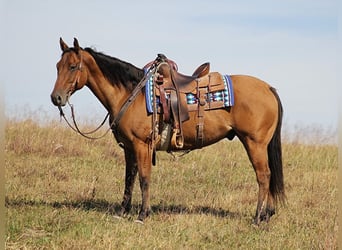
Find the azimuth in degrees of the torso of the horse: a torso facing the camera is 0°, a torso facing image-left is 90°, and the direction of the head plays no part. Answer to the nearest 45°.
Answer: approximately 90°

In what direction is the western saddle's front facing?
to the viewer's left
